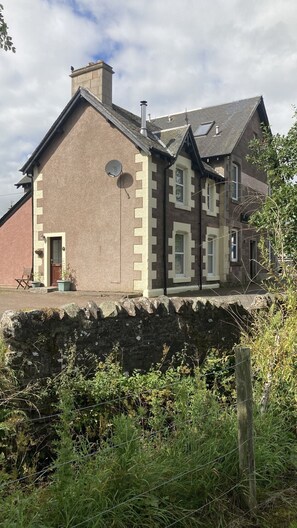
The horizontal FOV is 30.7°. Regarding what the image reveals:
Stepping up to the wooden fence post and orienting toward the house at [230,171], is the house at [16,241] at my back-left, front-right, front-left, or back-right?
front-left

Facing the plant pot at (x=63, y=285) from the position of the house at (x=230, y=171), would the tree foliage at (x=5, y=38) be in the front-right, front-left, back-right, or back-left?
front-left

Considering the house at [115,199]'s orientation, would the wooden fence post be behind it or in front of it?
in front

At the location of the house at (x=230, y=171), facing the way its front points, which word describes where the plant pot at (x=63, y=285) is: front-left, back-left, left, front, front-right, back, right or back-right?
right

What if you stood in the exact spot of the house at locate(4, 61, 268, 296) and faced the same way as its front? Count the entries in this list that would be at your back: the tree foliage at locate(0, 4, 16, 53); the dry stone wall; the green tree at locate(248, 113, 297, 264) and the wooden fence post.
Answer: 0

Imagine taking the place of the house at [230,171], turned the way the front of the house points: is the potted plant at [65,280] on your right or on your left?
on your right

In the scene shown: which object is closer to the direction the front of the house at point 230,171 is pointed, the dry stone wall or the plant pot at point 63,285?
the dry stone wall

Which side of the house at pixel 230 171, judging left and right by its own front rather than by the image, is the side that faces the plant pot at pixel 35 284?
right
